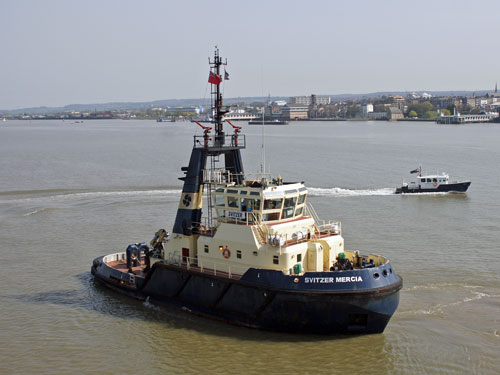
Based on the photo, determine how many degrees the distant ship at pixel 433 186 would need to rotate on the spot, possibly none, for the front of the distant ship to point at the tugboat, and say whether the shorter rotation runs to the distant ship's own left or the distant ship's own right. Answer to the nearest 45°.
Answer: approximately 90° to the distant ship's own right

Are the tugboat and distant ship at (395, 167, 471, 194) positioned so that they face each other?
no

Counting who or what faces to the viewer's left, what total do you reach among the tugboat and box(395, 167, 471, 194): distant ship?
0

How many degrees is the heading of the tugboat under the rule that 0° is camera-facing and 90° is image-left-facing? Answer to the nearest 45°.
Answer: approximately 315°

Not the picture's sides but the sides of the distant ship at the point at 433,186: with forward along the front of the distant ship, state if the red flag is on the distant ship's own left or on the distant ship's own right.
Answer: on the distant ship's own right

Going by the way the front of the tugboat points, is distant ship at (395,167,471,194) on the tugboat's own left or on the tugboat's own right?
on the tugboat's own left

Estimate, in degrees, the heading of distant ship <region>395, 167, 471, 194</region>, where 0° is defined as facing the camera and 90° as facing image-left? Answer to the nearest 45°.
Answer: approximately 270°
